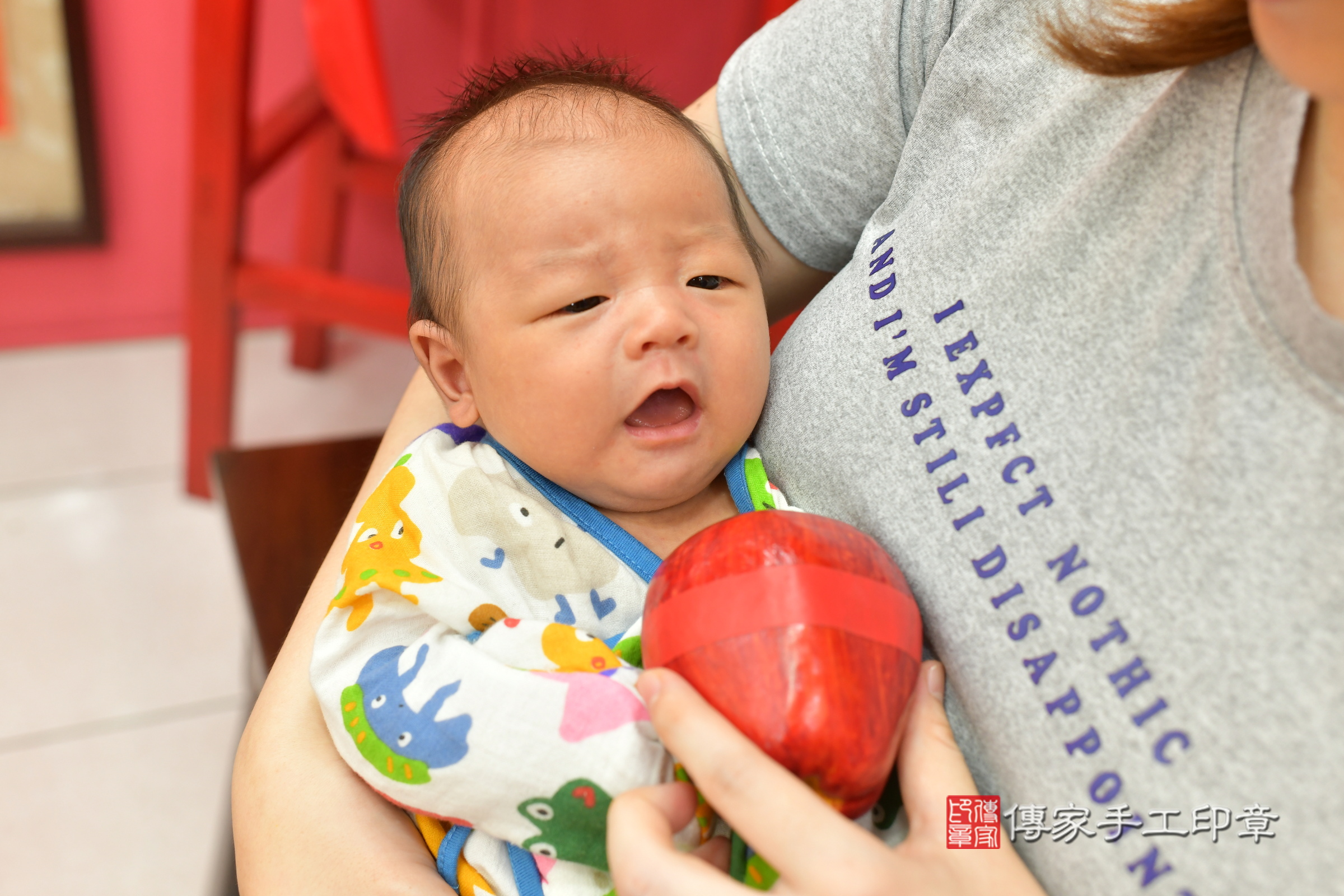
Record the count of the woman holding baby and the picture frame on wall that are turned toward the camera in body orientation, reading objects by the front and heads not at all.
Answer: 2

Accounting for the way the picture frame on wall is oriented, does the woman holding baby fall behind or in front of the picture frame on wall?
in front

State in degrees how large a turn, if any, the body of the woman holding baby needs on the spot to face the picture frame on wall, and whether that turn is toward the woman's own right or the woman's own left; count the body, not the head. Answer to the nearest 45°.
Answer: approximately 135° to the woman's own right

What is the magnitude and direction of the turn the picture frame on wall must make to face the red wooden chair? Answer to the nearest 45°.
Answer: approximately 45° to its left

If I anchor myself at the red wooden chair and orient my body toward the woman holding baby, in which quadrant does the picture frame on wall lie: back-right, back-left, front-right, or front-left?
back-right
